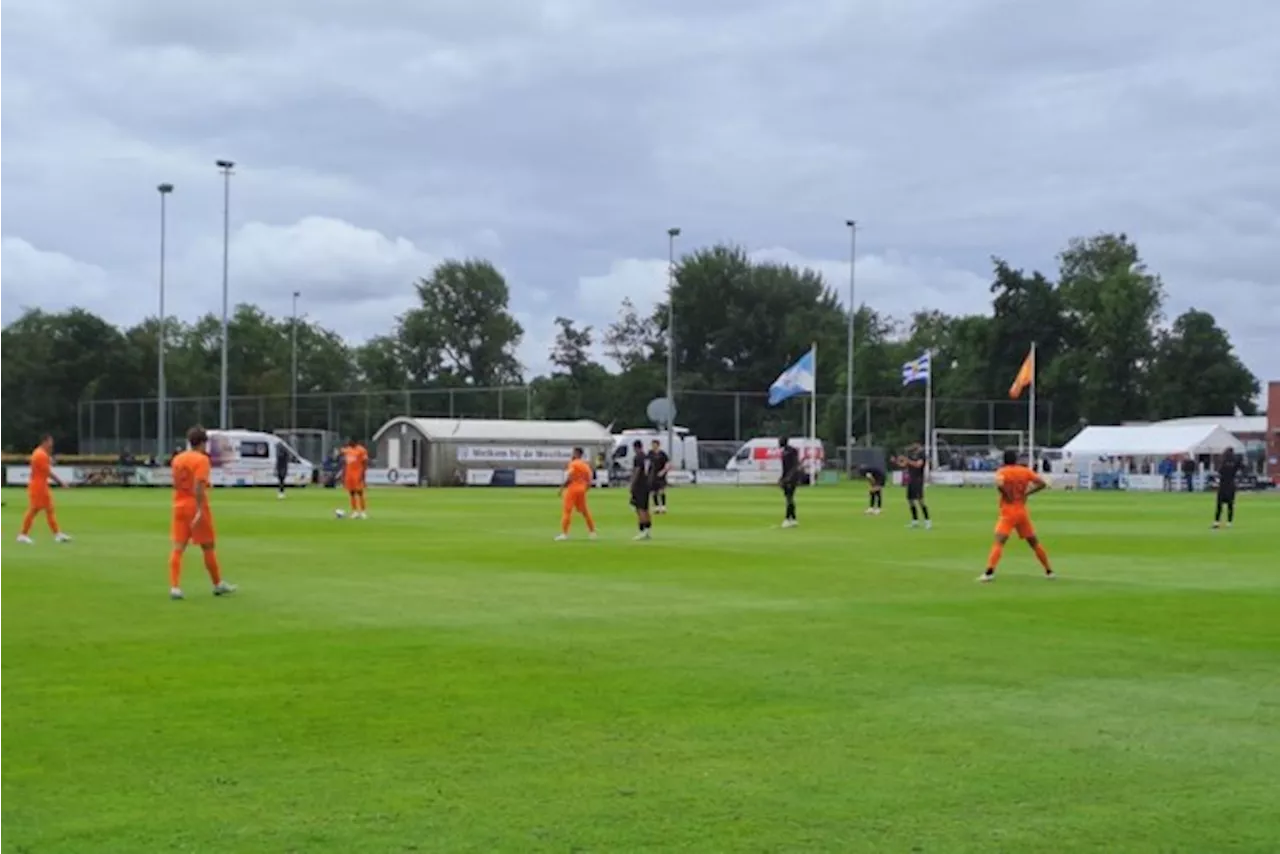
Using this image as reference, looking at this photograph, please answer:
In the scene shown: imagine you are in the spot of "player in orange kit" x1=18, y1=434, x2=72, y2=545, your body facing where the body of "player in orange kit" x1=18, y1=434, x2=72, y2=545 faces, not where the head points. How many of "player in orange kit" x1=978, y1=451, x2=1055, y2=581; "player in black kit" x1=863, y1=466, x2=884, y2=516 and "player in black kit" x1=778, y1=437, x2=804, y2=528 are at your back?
0

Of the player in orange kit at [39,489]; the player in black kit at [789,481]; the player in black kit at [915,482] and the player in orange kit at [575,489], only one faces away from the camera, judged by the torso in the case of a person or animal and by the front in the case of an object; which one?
the player in orange kit at [575,489]

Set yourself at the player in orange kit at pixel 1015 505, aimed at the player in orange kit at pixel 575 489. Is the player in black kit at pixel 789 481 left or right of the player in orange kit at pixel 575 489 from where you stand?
right

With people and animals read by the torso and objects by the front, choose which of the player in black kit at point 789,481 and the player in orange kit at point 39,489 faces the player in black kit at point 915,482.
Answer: the player in orange kit

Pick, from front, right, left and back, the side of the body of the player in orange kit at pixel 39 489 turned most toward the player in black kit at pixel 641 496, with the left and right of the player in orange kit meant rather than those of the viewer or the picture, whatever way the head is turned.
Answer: front

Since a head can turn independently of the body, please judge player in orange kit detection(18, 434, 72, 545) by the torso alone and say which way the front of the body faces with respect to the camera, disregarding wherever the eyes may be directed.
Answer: to the viewer's right

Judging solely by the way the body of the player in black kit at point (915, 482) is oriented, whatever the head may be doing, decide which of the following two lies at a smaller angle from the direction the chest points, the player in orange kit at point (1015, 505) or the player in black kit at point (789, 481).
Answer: the player in black kit

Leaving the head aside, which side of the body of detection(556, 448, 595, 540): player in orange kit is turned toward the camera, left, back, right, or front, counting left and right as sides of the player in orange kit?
back

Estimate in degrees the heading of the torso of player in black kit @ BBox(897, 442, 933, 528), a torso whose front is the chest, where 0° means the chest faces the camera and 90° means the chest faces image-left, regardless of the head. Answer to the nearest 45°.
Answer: approximately 90°

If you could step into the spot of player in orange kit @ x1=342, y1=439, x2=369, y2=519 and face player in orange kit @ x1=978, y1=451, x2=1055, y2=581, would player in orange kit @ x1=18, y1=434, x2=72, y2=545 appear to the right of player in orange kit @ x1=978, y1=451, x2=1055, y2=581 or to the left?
right

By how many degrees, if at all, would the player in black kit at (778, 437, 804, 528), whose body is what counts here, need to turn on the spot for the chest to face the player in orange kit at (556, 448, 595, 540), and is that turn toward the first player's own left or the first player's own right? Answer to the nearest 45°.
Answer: approximately 45° to the first player's own left

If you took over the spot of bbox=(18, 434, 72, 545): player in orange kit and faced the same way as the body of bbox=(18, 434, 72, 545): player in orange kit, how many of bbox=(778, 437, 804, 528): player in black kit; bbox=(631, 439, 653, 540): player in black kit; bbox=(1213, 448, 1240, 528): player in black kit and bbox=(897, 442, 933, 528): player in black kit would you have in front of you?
4
